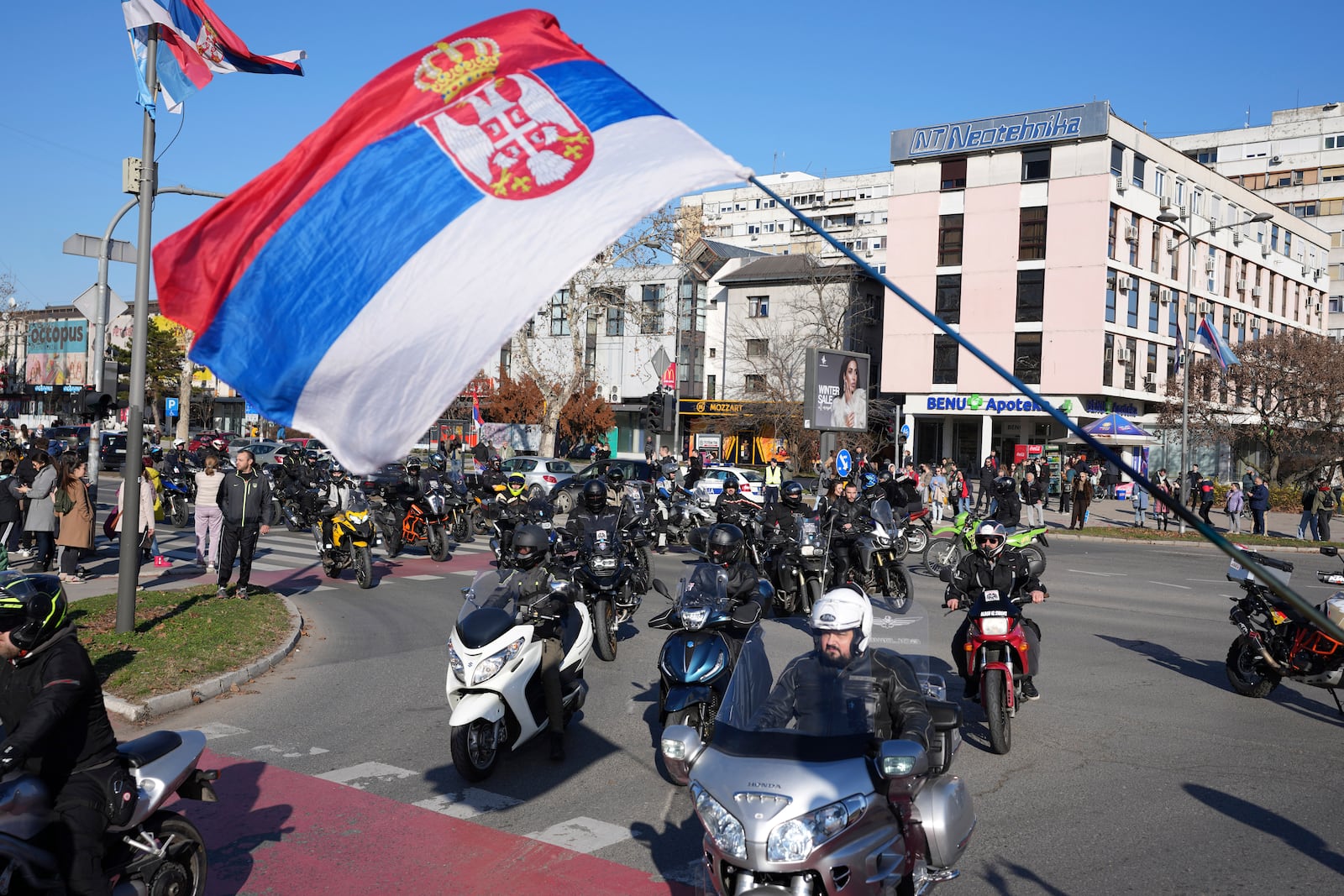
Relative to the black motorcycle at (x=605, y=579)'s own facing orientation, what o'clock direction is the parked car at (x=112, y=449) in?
The parked car is roughly at 5 o'clock from the black motorcycle.

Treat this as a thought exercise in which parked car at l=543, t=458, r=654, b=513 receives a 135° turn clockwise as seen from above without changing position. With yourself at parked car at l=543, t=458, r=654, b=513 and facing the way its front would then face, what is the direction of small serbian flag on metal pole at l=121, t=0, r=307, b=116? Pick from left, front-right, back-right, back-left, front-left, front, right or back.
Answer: back-right

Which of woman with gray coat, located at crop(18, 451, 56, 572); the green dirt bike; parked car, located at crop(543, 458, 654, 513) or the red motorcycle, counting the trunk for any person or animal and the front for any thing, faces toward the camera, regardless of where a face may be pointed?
the red motorcycle

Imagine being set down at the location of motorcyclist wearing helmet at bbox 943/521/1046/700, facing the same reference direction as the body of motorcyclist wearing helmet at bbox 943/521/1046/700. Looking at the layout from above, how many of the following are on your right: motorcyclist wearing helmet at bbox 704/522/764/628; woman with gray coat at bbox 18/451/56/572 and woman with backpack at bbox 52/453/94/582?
3

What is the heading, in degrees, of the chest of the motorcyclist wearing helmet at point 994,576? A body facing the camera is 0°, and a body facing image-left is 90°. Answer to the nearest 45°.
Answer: approximately 0°

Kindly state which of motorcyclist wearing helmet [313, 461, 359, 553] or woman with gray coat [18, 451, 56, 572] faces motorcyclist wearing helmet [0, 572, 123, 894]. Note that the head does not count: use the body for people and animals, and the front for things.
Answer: motorcyclist wearing helmet [313, 461, 359, 553]

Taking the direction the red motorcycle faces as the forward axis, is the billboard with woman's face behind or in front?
behind

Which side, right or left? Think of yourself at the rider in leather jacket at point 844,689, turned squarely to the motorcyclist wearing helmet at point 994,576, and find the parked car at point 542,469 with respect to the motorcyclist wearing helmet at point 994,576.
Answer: left

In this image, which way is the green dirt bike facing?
to the viewer's left

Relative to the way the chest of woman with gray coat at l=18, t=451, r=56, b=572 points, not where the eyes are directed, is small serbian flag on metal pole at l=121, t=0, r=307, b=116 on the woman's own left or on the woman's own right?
on the woman's own left

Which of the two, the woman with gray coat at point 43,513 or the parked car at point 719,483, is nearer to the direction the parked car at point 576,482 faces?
the woman with gray coat

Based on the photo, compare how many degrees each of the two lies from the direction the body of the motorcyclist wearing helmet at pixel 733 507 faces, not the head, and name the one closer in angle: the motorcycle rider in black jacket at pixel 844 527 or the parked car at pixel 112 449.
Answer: the motorcycle rider in black jacket

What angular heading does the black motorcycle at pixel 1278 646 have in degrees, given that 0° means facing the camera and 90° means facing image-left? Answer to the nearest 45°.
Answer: approximately 315°

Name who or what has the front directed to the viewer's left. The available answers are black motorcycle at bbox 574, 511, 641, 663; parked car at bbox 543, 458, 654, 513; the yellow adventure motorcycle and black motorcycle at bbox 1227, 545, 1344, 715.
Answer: the parked car
